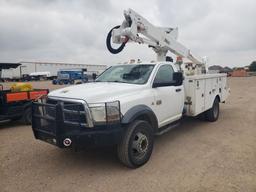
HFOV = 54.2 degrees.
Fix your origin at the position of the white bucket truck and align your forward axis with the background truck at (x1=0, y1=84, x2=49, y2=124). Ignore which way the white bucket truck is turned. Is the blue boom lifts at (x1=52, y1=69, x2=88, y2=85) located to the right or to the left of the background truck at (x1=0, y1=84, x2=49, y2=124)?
right

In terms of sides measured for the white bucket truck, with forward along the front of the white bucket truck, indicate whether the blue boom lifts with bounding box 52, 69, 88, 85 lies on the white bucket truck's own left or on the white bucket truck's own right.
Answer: on the white bucket truck's own right

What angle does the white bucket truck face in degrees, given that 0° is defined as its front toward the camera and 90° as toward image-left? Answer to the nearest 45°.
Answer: approximately 45°

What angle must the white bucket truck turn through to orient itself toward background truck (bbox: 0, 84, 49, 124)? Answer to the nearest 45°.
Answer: approximately 90° to its right
